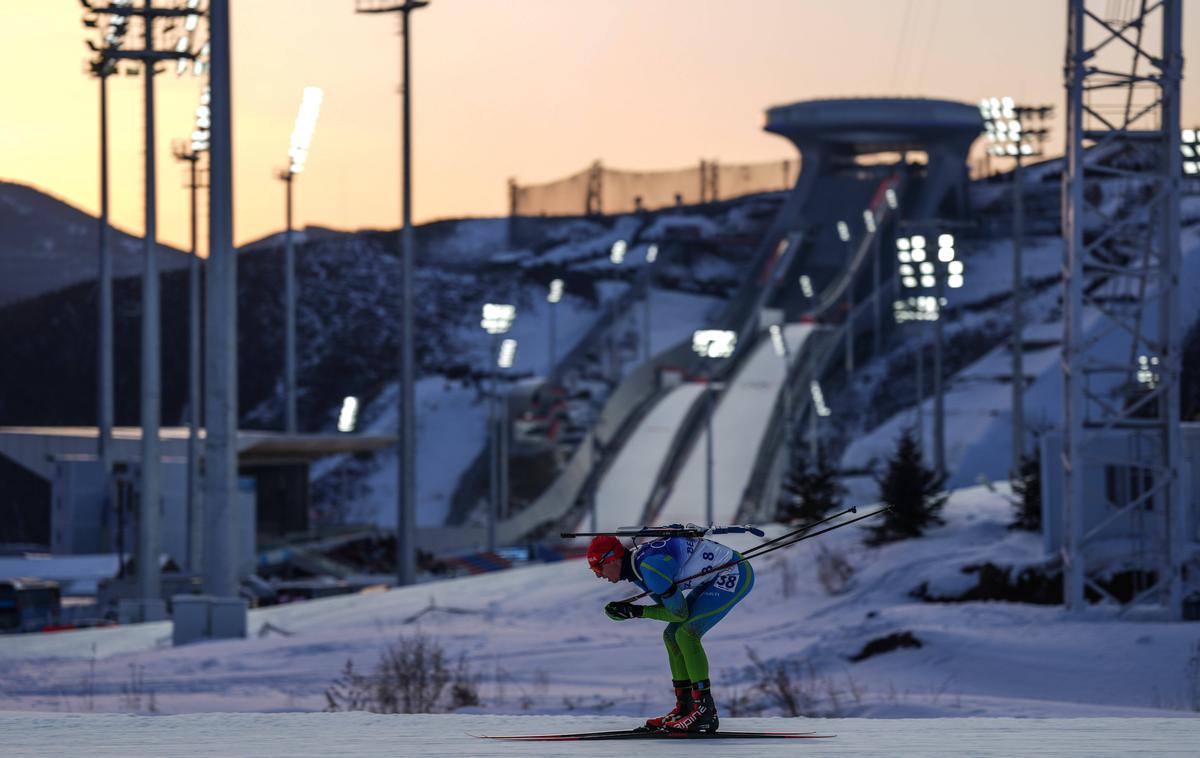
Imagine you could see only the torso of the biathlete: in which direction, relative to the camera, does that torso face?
to the viewer's left

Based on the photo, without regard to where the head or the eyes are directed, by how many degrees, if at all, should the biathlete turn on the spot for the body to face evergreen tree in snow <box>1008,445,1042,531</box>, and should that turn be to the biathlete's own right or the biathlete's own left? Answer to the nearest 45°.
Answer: approximately 90° to the biathlete's own right

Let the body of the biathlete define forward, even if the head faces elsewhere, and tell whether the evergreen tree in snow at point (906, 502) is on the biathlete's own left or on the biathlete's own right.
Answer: on the biathlete's own right

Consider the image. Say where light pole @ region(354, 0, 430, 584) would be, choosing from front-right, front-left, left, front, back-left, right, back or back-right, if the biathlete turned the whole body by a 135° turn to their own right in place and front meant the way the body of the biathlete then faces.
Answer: front-left

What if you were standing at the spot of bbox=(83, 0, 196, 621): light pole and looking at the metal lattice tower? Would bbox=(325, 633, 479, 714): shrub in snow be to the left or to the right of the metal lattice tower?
right

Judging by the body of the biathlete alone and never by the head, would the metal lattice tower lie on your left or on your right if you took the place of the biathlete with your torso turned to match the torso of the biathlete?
on your right

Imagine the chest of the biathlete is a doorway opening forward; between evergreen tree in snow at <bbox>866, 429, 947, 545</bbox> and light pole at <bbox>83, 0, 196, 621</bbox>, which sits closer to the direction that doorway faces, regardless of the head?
the light pole
